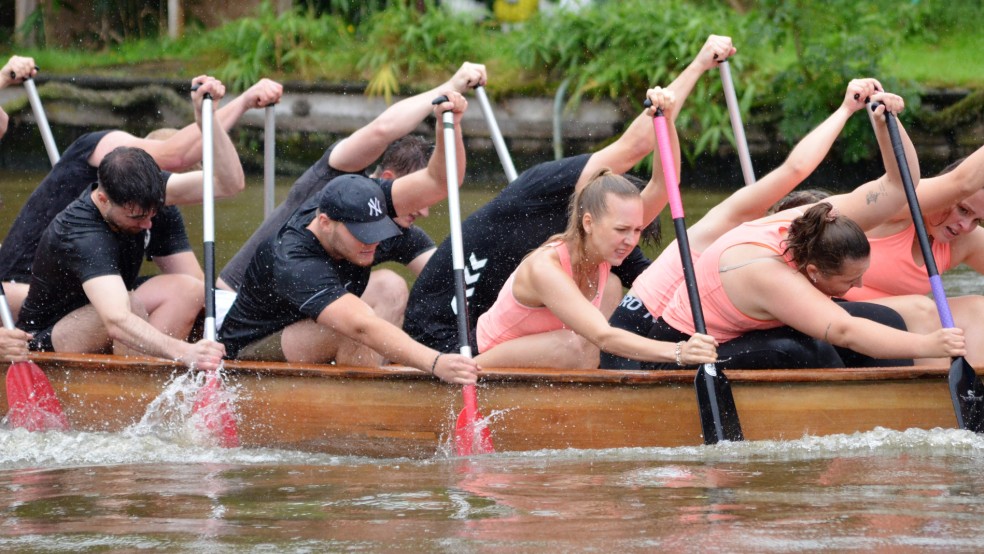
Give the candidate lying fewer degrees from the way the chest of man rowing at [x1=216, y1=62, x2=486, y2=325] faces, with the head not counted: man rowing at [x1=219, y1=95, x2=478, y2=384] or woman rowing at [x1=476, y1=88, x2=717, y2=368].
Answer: the woman rowing

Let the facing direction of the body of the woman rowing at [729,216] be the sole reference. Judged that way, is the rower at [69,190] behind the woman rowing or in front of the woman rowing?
behind

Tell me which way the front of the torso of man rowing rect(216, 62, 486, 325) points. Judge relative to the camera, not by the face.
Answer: to the viewer's right

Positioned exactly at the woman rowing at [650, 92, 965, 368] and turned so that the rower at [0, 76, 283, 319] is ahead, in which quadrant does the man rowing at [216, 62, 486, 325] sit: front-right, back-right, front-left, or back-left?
front-right

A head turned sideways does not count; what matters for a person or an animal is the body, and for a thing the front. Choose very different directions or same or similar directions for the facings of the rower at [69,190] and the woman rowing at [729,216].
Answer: same or similar directions

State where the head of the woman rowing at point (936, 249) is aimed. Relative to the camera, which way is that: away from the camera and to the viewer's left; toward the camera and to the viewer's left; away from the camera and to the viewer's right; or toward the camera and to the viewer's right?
toward the camera and to the viewer's right

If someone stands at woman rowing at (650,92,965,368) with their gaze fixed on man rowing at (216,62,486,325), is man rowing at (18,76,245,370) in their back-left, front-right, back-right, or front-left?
front-left

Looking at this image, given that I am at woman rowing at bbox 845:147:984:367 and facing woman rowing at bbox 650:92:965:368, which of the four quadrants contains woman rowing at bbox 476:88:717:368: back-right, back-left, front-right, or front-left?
front-right

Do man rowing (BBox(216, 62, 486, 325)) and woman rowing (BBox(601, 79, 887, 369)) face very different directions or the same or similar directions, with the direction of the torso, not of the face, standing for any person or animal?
same or similar directions

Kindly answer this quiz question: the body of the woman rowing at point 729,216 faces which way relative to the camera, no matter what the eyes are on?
to the viewer's right

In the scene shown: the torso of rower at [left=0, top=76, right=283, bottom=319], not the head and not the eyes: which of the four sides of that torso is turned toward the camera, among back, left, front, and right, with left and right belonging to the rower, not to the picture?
right

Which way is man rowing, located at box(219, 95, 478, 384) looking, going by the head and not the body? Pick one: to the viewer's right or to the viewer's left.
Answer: to the viewer's right
